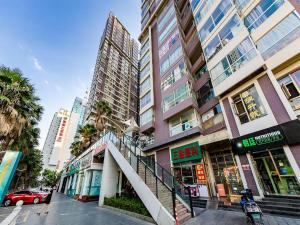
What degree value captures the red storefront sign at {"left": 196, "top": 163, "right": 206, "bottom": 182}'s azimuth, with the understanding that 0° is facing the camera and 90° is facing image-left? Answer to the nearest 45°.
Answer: approximately 45°

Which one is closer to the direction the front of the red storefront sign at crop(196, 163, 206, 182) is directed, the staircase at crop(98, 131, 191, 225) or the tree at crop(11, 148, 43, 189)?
the staircase

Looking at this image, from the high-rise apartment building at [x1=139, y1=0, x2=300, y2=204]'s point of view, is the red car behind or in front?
in front

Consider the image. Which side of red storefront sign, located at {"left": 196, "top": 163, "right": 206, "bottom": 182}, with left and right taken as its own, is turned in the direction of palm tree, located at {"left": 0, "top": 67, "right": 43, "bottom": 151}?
front

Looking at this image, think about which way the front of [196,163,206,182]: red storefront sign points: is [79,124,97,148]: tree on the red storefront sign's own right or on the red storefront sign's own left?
on the red storefront sign's own right

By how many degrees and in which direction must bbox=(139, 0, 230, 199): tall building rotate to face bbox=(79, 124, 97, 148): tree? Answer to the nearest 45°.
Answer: approximately 45° to its right

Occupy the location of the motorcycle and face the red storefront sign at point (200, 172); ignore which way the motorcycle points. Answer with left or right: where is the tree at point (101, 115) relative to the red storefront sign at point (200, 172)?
left

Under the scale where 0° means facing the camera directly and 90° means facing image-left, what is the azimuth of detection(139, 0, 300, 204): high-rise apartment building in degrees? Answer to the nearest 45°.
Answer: approximately 45°

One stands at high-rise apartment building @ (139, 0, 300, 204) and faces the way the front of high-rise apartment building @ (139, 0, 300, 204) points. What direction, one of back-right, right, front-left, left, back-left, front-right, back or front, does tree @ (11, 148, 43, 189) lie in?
front-right
